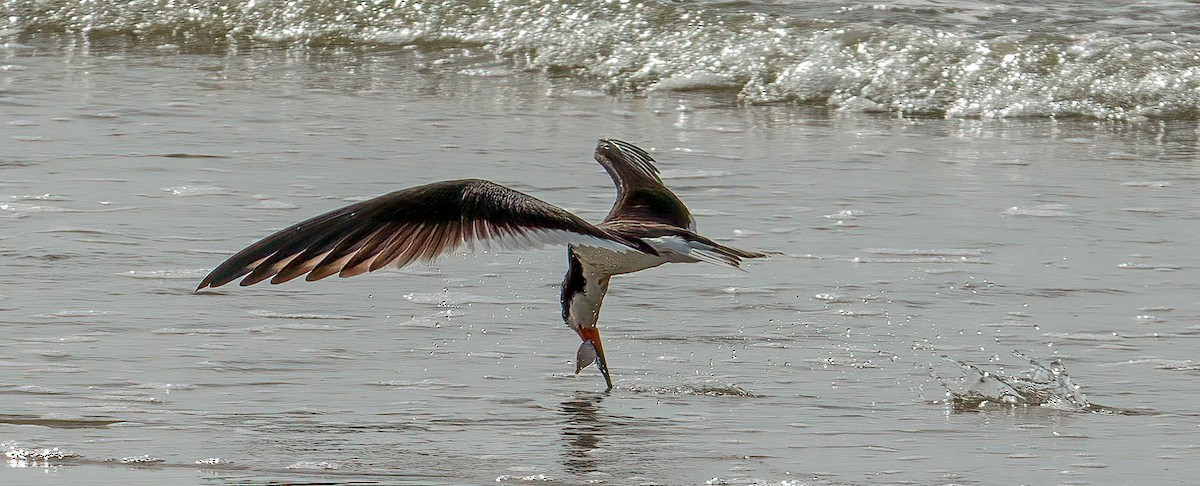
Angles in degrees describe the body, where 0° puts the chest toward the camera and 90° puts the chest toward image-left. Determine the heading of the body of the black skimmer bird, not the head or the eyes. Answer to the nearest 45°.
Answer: approximately 90°

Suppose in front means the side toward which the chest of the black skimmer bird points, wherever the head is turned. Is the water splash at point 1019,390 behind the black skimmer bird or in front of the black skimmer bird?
behind
